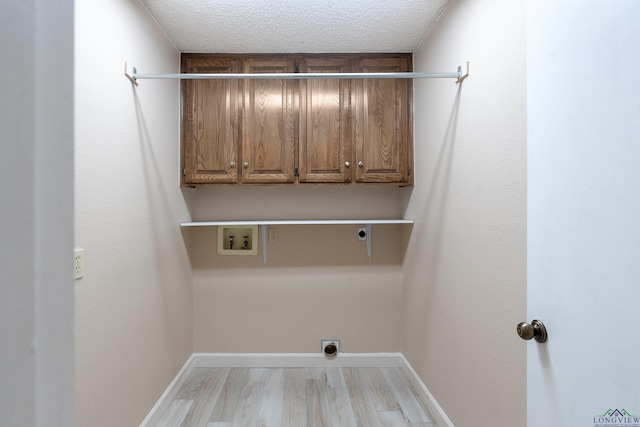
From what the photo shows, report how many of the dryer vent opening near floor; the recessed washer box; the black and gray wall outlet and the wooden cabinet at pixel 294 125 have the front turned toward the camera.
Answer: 4

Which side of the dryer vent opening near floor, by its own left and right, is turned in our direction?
front

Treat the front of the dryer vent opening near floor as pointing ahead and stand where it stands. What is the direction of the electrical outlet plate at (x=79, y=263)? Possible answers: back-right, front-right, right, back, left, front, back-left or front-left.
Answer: front-right

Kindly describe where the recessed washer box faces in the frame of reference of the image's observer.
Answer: facing the viewer

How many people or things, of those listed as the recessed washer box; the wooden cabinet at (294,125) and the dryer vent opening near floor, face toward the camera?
3

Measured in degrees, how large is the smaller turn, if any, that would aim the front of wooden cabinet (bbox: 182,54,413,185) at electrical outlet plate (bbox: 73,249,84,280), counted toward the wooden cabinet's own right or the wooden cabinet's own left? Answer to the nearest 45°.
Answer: approximately 45° to the wooden cabinet's own right

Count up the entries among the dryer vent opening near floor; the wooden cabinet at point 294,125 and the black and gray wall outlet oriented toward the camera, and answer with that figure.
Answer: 3

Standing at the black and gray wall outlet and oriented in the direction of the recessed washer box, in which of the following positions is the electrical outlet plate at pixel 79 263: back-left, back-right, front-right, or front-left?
front-left
